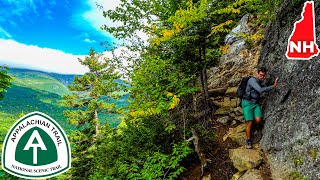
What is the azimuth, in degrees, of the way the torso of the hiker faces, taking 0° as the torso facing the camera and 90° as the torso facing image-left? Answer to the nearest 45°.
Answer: approximately 315°

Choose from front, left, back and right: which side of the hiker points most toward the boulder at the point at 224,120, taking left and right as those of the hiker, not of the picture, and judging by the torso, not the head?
back

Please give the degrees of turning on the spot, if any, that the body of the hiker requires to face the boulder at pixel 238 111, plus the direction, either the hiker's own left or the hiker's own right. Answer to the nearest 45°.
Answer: approximately 135° to the hiker's own left

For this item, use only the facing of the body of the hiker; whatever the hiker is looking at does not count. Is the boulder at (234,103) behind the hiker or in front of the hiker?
behind

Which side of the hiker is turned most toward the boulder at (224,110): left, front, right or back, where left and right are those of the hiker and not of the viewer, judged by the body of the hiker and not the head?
back
